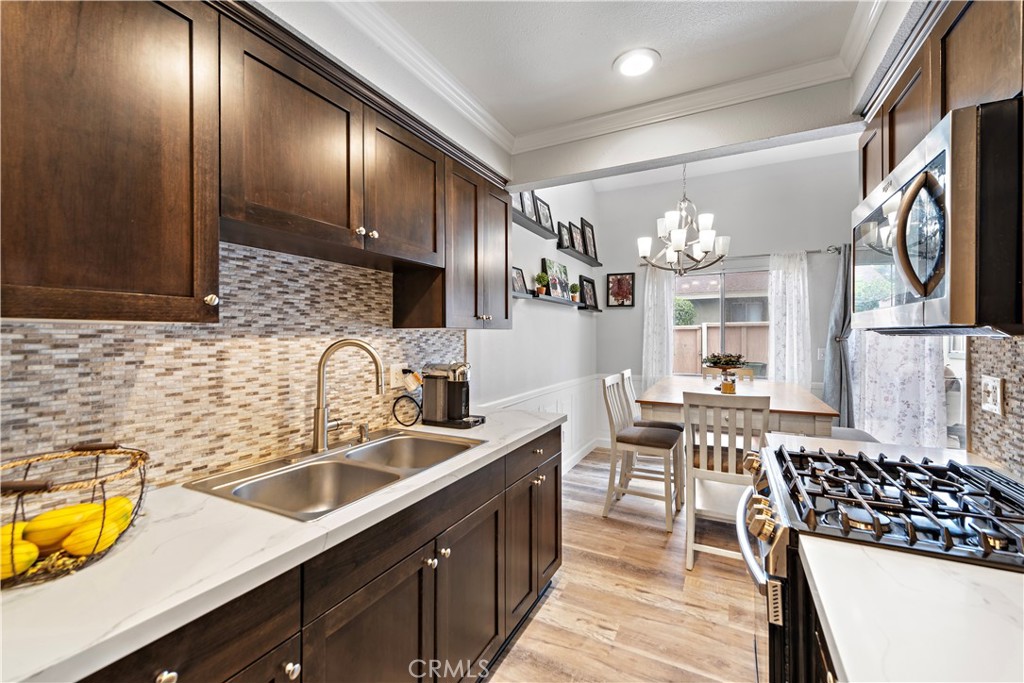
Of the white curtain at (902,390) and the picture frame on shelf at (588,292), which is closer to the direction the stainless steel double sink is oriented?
the white curtain

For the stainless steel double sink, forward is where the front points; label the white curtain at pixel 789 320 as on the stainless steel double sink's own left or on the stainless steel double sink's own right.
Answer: on the stainless steel double sink's own left

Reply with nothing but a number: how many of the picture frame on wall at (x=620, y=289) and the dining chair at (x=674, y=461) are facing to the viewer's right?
1

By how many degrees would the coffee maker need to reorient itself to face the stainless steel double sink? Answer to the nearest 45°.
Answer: approximately 90° to its right

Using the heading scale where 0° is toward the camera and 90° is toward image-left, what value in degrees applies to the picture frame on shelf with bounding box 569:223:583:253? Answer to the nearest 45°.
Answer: approximately 315°

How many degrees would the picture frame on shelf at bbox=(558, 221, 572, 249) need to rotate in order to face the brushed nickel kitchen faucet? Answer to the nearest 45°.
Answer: approximately 45° to its right

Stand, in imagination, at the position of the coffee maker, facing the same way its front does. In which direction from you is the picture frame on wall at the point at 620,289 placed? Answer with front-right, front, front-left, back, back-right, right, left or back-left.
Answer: left

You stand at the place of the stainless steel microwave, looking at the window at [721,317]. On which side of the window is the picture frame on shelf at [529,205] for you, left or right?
left

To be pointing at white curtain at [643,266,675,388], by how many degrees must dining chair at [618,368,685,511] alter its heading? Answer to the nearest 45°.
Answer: approximately 90° to its left

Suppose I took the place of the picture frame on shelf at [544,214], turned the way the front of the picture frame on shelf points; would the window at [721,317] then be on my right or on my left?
on my left
